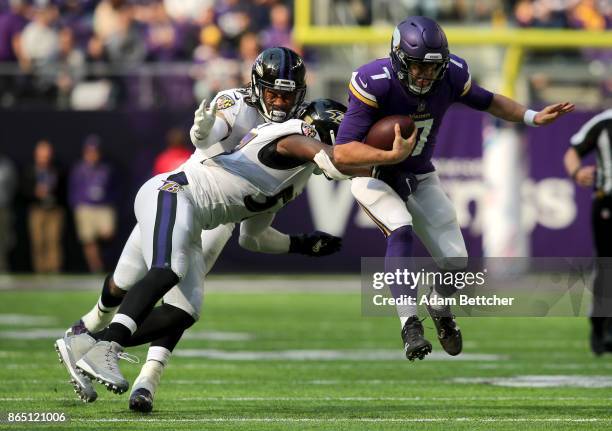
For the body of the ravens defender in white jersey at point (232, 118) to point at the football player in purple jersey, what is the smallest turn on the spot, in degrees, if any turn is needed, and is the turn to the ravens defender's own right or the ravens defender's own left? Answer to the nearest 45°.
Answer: approximately 45° to the ravens defender's own left

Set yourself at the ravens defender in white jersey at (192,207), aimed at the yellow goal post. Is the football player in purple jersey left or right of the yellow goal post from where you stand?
right

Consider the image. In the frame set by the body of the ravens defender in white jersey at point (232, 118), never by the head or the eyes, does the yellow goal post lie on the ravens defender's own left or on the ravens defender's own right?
on the ravens defender's own left

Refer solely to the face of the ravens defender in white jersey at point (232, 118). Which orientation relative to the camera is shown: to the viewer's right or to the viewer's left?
to the viewer's right

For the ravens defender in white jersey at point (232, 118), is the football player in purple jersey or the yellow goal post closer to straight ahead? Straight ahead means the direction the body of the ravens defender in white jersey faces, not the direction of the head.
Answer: the football player in purple jersey
